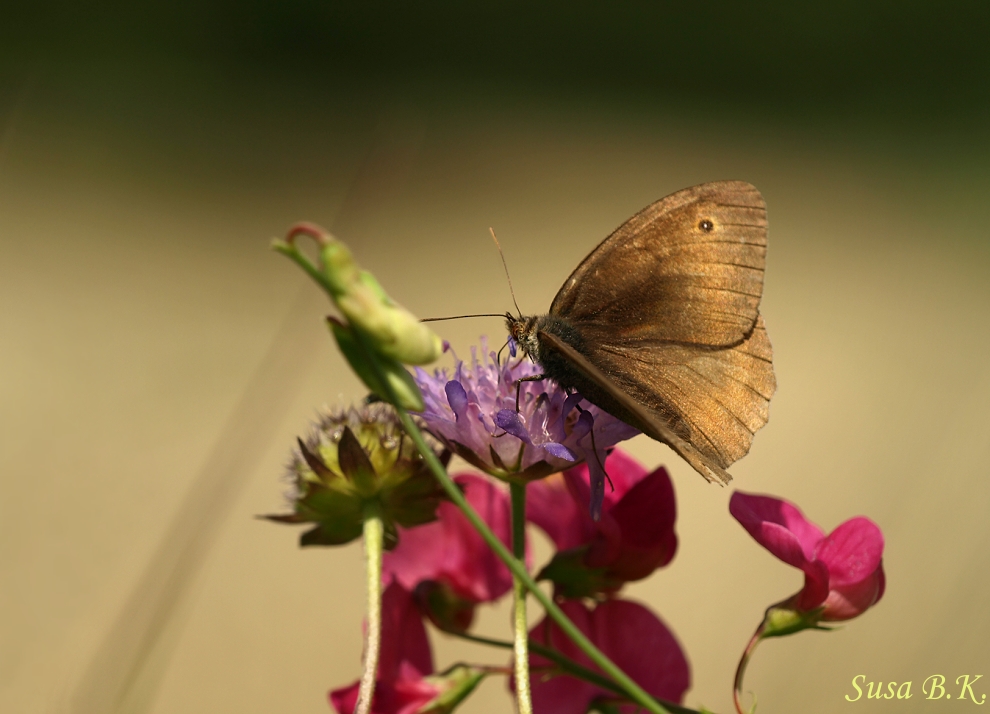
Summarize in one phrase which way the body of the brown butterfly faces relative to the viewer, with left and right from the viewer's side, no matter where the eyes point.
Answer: facing to the left of the viewer
